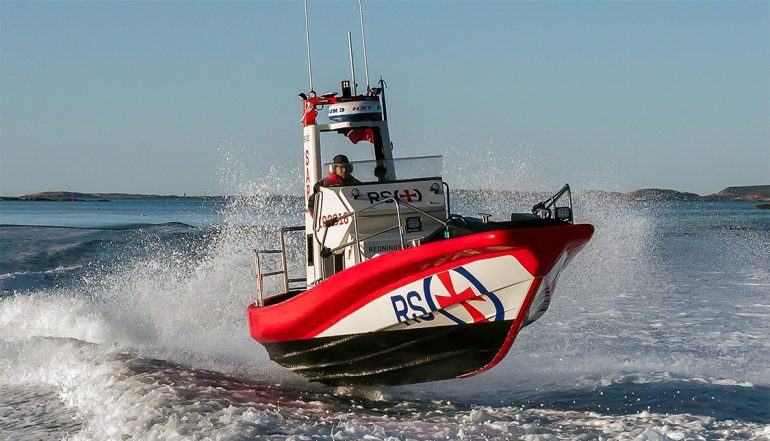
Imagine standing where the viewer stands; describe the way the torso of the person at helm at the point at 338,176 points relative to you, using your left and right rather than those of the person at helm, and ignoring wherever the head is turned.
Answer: facing the viewer and to the right of the viewer

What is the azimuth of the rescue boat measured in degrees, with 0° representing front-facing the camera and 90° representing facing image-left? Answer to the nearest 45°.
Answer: approximately 315°
